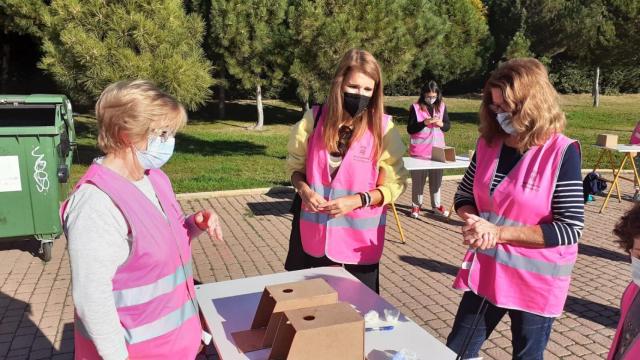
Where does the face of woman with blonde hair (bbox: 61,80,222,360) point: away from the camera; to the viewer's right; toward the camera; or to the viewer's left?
to the viewer's right

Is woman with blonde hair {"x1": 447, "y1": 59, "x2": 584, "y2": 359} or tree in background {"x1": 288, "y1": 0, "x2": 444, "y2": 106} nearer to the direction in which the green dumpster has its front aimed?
the woman with blonde hair

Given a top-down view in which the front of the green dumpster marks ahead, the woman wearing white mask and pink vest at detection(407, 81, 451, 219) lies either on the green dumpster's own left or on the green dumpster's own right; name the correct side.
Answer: on the green dumpster's own left

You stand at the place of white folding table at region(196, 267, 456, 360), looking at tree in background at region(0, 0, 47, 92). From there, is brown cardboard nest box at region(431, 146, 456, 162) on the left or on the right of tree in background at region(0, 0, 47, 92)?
right

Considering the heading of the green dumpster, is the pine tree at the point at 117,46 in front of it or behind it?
behind

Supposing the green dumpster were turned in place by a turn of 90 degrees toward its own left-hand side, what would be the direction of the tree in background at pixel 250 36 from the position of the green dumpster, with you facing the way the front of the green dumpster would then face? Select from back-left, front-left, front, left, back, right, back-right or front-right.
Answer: front-left

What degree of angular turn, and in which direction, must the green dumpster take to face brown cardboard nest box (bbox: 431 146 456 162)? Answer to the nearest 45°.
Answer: approximately 90° to its left

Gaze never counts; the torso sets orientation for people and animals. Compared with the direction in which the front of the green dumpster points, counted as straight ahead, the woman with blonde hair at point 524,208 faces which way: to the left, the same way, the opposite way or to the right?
to the right

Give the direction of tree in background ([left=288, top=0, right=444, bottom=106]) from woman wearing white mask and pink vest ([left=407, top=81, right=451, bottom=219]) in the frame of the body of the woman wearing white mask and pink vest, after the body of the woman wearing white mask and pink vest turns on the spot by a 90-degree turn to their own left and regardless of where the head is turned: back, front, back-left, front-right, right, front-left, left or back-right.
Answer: back-left

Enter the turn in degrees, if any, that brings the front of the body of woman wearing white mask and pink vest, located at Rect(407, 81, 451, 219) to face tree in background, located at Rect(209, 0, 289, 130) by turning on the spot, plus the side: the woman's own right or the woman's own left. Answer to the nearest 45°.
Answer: approximately 135° to the woman's own right

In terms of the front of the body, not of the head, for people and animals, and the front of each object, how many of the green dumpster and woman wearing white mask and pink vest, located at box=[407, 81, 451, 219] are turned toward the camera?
2

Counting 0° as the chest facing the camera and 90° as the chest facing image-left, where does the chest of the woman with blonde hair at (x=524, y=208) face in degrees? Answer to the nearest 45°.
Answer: approximately 45°

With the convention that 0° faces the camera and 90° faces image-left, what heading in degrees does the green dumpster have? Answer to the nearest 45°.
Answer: approximately 0°

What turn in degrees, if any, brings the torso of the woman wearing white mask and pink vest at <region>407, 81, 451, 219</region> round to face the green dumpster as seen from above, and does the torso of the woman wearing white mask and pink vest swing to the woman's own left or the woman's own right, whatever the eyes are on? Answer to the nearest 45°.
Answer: approximately 45° to the woman's own right

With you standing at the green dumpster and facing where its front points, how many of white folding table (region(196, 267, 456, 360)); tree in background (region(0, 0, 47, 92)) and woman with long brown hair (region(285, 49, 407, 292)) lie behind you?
1
